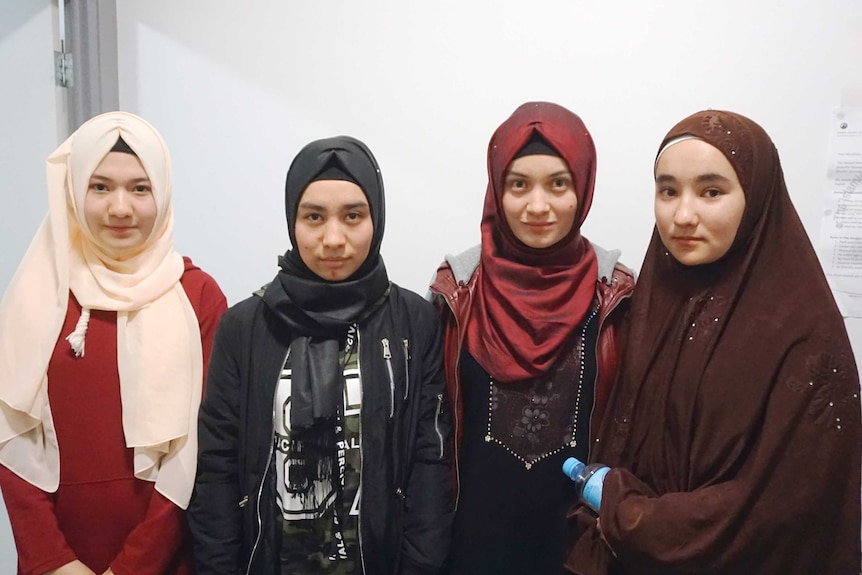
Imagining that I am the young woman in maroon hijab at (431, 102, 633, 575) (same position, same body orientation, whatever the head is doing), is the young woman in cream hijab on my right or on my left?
on my right

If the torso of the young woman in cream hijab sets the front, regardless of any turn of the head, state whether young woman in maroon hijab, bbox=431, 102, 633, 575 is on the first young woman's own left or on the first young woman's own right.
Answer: on the first young woman's own left

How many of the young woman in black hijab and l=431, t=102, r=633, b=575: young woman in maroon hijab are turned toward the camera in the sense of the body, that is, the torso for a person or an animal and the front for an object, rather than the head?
2

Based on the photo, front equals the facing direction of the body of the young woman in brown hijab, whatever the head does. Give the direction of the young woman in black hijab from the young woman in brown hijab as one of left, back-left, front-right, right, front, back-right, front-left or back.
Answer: front-right

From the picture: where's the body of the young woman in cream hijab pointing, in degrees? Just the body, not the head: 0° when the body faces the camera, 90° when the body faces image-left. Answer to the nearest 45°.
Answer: approximately 0°
